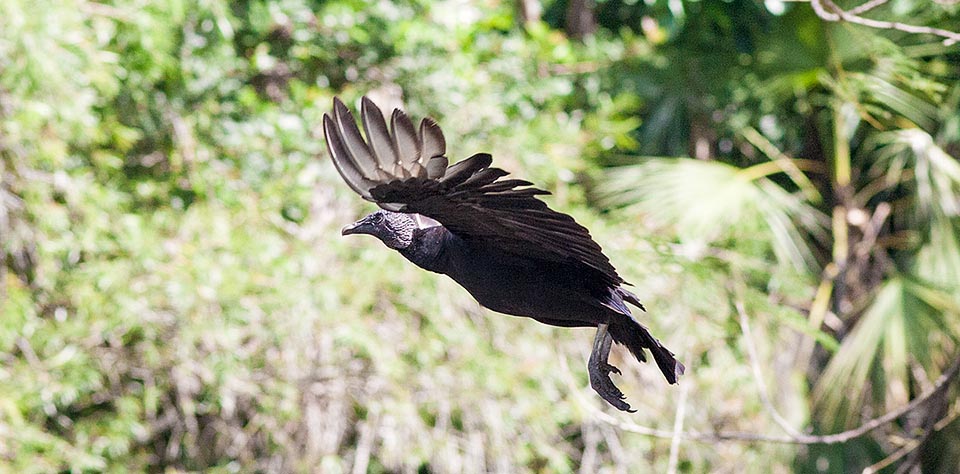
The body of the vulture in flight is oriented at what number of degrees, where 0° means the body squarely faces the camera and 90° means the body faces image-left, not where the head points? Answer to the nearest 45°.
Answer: approximately 90°
